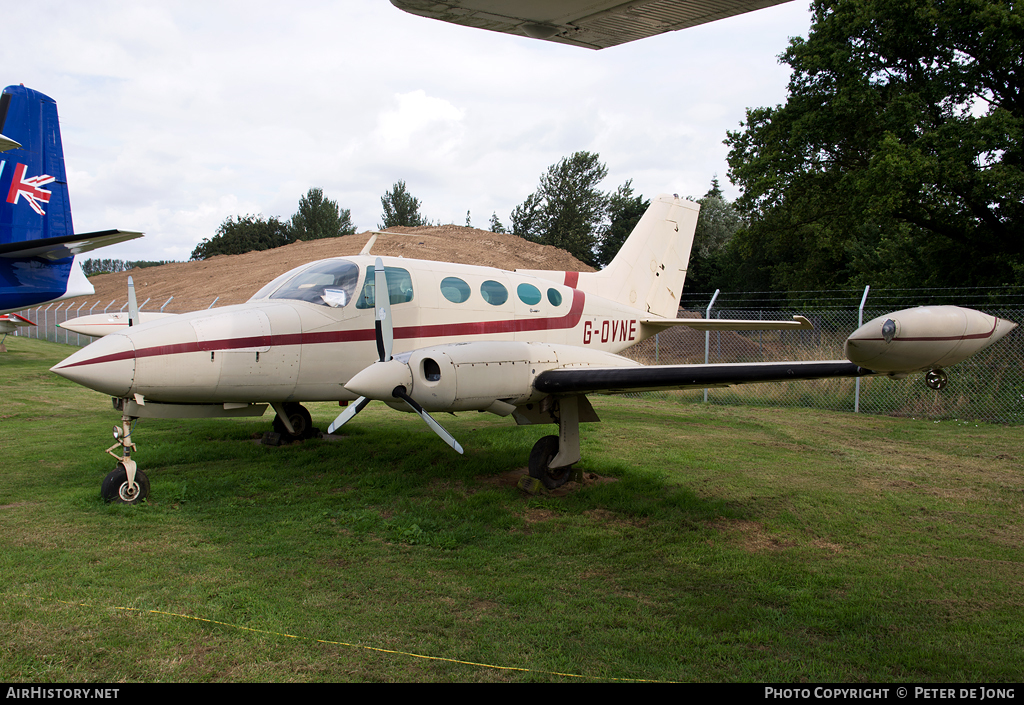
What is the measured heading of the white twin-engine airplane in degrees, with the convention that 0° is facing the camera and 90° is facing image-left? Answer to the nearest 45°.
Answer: approximately 45°

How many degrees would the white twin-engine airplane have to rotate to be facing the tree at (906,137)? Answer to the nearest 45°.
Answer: approximately 180°

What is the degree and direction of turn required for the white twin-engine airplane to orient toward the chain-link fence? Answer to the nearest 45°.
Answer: approximately 180°
